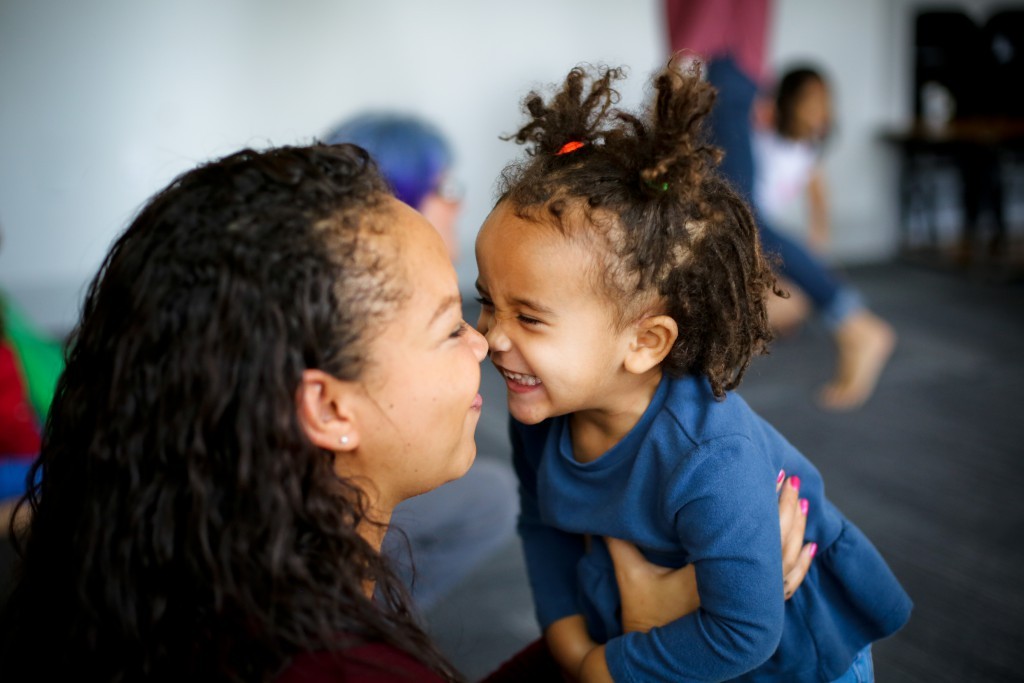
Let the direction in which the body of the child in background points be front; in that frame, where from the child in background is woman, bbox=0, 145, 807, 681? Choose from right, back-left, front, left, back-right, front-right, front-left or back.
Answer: front-right

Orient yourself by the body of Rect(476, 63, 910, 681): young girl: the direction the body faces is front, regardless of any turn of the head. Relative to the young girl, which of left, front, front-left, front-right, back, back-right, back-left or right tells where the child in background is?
back-right

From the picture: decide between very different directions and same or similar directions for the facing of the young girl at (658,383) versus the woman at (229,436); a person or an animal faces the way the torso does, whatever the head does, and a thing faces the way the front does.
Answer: very different directions

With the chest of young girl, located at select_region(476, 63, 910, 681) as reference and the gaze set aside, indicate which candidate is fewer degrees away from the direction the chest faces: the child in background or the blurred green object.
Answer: the blurred green object

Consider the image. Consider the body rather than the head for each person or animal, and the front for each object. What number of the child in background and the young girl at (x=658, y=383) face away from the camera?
0

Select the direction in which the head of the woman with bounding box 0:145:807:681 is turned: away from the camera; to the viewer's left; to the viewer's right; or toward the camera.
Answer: to the viewer's right

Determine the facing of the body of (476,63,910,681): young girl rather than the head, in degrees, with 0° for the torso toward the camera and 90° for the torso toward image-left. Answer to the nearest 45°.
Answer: approximately 45°

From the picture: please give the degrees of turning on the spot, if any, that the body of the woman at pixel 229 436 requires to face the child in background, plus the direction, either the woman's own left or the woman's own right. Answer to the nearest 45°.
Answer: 0° — they already face them
